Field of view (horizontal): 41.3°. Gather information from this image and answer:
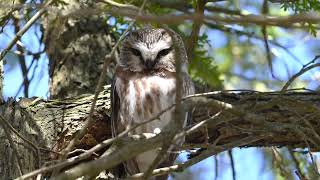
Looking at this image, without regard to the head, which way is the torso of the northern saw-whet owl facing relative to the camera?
toward the camera
